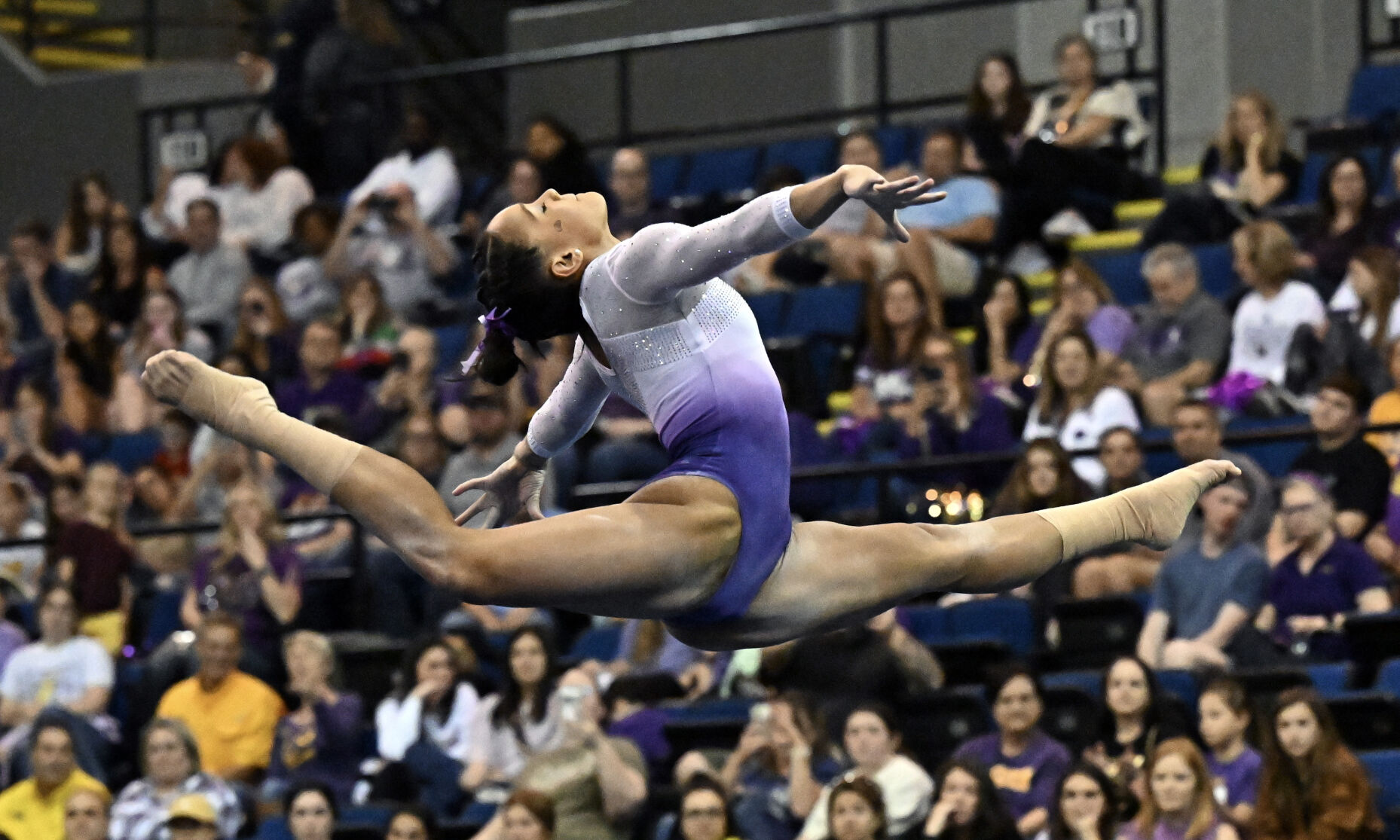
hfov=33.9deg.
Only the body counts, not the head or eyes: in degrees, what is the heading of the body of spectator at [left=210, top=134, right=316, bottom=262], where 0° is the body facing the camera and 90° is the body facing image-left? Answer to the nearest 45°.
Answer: approximately 45°

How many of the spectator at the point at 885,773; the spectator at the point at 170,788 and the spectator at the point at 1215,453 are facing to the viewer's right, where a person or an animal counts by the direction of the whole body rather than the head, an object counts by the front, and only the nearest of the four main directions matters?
0

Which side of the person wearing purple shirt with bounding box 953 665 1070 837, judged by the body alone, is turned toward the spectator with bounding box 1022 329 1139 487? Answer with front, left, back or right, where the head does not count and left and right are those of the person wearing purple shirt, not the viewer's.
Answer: back

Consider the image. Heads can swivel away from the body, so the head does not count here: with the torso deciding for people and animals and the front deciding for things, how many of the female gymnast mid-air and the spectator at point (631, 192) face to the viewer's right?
1

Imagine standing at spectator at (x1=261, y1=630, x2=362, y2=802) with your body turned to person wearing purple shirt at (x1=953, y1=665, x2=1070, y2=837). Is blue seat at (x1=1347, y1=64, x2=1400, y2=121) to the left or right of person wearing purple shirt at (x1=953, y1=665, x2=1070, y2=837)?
left

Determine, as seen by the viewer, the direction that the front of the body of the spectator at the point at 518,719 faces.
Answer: toward the camera

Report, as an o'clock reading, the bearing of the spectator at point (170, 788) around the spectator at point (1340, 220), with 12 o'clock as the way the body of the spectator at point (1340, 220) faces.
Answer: the spectator at point (170, 788) is roughly at 2 o'clock from the spectator at point (1340, 220).

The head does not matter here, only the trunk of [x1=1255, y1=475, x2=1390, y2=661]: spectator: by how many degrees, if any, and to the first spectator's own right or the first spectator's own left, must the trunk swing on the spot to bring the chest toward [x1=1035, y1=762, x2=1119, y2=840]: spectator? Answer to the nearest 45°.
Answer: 0° — they already face them

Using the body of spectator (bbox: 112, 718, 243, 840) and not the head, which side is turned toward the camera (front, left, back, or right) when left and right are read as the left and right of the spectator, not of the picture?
front

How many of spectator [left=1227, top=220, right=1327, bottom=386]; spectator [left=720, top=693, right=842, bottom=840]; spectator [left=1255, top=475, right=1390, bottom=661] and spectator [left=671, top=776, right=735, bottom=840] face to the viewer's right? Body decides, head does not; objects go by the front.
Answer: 0

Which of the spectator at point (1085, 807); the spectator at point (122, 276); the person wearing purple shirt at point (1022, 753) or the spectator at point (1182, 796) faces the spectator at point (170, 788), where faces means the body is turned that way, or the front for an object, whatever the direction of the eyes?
the spectator at point (122, 276)

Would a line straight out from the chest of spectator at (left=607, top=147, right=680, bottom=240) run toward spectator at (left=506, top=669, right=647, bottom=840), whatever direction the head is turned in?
yes
